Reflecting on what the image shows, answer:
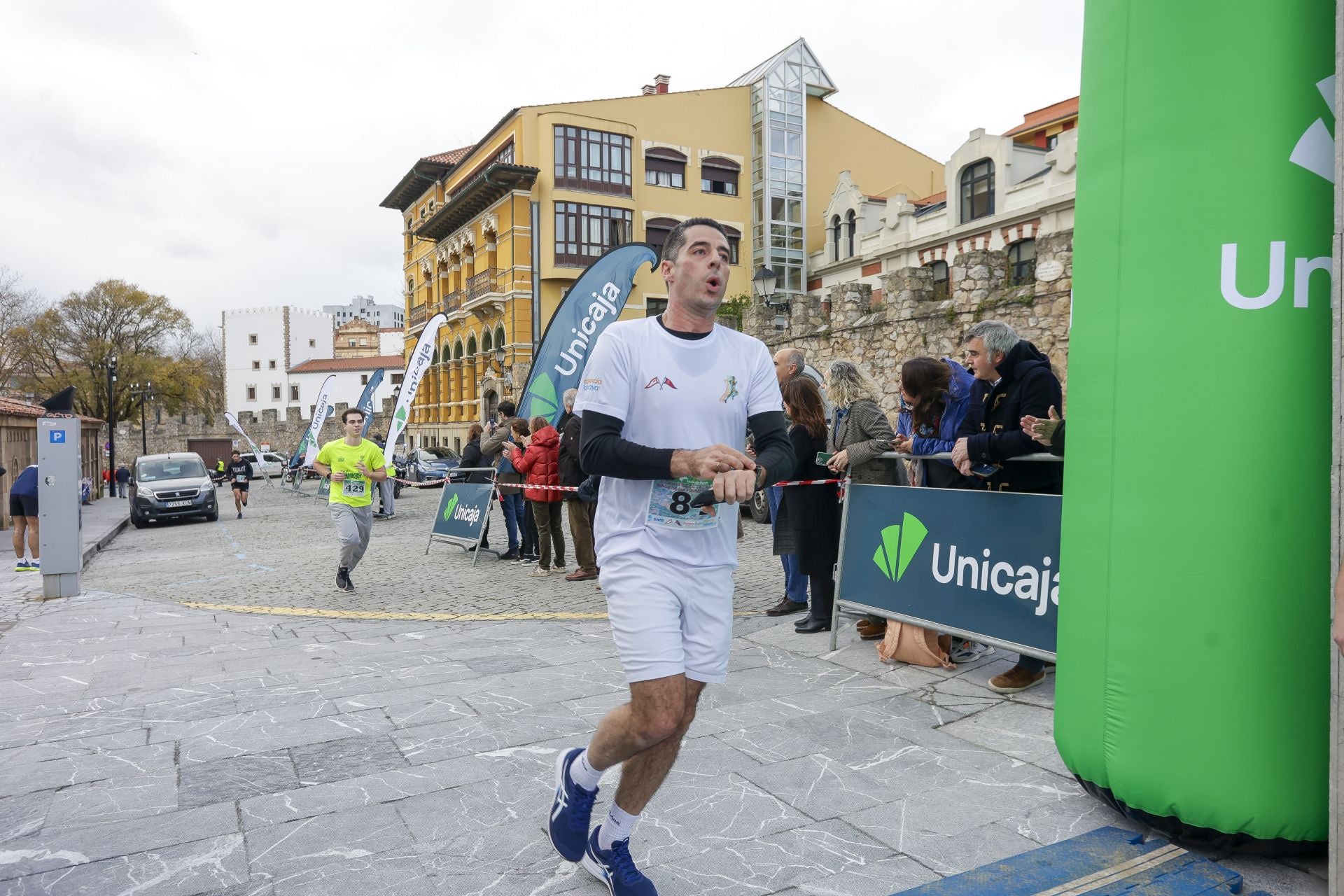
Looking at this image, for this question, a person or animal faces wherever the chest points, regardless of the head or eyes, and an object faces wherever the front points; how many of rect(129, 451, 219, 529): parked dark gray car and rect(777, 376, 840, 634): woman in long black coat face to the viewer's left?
1

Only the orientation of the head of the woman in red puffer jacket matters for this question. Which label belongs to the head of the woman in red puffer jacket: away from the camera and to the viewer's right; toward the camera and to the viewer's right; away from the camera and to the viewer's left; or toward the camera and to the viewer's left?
away from the camera and to the viewer's left

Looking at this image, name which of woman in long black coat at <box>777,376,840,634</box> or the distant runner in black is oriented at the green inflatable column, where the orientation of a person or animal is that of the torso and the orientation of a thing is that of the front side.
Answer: the distant runner in black

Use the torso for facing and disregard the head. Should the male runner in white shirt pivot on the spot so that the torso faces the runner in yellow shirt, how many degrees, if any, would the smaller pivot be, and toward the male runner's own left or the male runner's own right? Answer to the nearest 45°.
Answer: approximately 180°

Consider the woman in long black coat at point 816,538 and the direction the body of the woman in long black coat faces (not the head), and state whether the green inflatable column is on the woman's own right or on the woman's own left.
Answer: on the woman's own left

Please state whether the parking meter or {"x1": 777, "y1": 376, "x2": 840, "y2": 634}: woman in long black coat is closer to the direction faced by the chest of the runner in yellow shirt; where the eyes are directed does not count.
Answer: the woman in long black coat

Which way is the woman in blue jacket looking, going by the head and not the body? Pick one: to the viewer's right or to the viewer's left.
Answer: to the viewer's left

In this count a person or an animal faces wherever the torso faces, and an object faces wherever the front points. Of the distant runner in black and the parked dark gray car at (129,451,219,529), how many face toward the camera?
2

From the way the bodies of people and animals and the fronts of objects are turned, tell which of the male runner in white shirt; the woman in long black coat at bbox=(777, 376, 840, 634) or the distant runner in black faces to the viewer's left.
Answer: the woman in long black coat

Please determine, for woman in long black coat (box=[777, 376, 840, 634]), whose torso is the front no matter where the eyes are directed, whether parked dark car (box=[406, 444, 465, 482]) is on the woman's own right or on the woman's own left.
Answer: on the woman's own right
